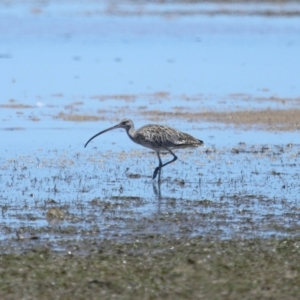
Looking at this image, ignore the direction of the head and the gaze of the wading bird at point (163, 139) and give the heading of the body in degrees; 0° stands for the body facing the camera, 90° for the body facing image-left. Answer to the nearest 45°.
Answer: approximately 90°
